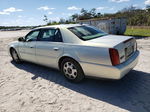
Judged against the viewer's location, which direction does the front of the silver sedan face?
facing away from the viewer and to the left of the viewer
